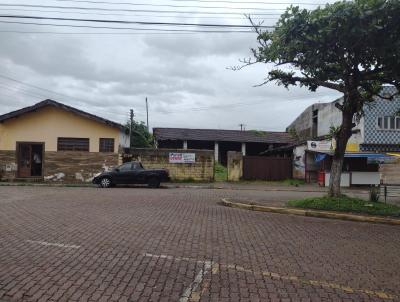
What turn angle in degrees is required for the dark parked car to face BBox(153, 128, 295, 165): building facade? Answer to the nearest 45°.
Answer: approximately 135° to its right

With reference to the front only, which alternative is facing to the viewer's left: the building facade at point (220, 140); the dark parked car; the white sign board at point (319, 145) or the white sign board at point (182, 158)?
the dark parked car

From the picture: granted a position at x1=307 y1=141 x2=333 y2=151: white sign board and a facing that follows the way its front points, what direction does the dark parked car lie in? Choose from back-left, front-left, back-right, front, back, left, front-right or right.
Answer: front-right

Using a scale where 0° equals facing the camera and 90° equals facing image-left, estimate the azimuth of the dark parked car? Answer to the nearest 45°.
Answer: approximately 90°

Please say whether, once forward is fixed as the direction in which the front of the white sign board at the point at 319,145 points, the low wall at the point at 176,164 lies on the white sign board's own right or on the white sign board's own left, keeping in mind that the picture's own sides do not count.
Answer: on the white sign board's own right

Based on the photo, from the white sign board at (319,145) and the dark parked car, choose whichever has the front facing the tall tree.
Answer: the white sign board

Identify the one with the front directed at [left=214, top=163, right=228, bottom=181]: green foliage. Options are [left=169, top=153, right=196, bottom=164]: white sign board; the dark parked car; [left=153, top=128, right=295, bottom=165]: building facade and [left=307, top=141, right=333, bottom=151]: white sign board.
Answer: the building facade

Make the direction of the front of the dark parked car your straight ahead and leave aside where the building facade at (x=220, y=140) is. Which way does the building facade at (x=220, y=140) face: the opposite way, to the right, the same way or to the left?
to the left

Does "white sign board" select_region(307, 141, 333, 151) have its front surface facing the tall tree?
yes

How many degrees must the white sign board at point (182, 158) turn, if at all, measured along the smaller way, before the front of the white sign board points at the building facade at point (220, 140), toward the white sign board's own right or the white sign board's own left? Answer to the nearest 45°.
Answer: approximately 180°

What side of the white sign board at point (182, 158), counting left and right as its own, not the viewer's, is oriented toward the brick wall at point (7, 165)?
right

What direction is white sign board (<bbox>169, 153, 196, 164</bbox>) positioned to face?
toward the camera

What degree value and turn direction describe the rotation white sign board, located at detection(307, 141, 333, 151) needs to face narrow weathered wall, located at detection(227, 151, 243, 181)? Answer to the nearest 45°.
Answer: approximately 90° to its right

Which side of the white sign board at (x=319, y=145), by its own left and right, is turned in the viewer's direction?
front

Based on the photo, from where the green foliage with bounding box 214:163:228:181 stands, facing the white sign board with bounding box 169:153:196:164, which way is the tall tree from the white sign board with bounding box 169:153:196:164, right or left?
left

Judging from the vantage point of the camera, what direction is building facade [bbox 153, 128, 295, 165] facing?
facing the viewer
